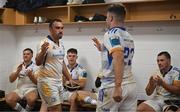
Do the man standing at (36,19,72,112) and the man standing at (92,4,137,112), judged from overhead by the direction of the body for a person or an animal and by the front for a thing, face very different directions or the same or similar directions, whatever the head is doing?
very different directions

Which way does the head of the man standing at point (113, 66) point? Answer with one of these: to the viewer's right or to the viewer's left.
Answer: to the viewer's left

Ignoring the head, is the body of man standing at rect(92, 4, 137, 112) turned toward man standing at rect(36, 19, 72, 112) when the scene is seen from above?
yes

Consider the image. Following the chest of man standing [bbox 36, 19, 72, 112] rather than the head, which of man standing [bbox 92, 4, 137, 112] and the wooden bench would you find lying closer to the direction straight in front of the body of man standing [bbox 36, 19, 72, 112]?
the man standing

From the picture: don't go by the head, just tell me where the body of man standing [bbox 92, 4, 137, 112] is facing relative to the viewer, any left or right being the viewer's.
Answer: facing away from the viewer and to the left of the viewer

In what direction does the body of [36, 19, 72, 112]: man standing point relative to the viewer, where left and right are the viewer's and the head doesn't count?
facing the viewer and to the right of the viewer
